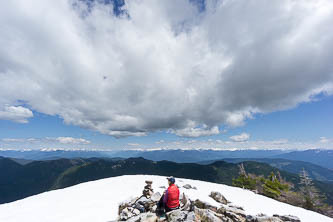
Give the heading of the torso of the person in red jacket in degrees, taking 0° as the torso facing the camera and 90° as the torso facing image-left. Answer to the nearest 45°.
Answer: approximately 135°

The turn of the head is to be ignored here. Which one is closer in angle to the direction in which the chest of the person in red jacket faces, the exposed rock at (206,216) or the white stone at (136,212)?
the white stone

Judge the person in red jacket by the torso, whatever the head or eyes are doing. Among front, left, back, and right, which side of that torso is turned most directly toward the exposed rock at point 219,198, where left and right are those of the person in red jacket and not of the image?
right

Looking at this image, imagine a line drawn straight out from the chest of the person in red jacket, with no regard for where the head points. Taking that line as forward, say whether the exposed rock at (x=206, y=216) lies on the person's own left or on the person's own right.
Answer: on the person's own right
